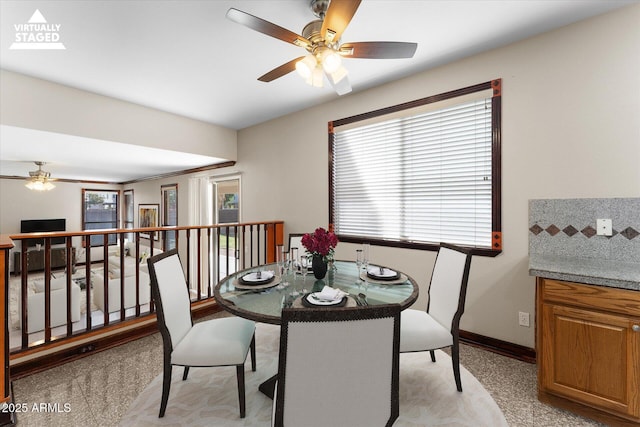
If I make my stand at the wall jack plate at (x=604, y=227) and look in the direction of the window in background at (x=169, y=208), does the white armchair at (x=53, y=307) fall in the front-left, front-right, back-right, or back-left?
front-left

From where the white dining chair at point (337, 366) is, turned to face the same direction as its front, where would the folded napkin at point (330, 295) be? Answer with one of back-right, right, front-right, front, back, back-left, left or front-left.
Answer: front

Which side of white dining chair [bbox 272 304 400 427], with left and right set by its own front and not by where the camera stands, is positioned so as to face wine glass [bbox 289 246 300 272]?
front

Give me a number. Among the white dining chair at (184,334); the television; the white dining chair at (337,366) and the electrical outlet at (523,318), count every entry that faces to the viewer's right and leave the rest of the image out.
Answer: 1

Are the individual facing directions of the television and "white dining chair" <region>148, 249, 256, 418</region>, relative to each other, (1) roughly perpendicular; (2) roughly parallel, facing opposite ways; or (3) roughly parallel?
roughly perpendicular

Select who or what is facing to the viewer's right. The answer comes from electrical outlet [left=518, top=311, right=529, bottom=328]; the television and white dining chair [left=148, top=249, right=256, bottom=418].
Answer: the white dining chair

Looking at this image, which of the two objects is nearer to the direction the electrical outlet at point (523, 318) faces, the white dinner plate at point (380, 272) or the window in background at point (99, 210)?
the white dinner plate

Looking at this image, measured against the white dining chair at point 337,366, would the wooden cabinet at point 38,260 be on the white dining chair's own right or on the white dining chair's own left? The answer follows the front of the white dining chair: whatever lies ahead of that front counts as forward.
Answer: on the white dining chair's own left

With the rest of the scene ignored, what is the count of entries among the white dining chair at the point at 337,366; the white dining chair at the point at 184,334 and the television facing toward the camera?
1

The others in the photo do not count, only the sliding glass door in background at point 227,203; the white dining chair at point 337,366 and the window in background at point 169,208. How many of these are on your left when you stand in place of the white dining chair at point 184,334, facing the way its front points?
2

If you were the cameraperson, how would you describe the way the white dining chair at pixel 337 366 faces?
facing away from the viewer

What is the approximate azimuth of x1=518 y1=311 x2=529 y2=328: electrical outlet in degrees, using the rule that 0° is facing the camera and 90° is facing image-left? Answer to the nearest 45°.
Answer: approximately 45°

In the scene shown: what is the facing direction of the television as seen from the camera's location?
facing the viewer

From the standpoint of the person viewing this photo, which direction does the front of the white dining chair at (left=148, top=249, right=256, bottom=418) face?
facing to the right of the viewer

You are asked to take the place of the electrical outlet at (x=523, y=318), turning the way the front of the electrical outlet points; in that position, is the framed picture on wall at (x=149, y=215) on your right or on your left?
on your right

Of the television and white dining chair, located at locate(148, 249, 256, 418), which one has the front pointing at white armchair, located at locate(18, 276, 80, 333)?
the television

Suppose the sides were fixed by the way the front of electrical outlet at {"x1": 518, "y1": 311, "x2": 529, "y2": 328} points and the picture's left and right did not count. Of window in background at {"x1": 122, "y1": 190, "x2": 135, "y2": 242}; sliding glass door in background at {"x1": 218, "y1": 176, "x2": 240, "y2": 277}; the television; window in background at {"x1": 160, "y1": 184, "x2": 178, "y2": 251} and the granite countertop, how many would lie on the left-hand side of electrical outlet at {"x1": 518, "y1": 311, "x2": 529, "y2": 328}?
1

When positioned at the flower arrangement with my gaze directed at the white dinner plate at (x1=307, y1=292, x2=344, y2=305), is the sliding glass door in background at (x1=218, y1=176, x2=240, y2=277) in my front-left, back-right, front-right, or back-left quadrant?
back-right
